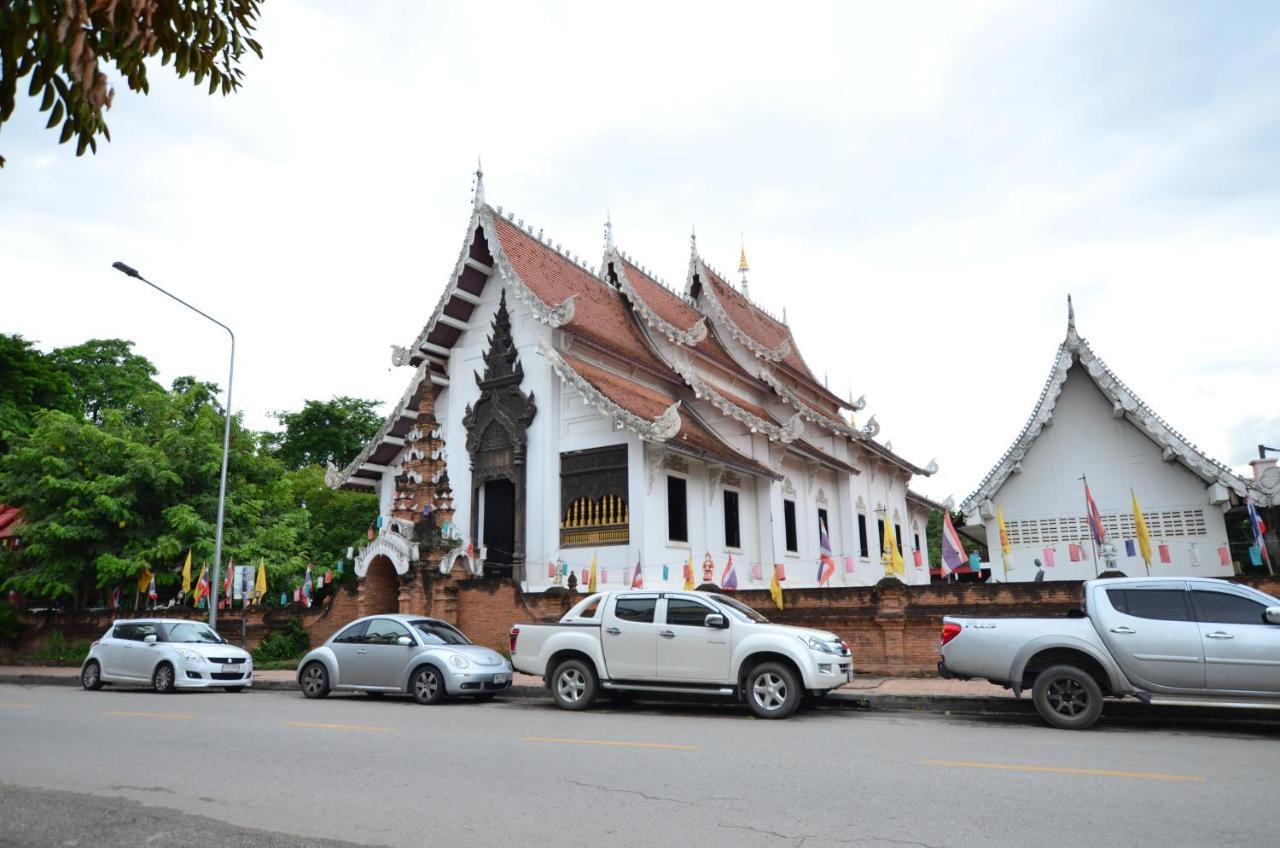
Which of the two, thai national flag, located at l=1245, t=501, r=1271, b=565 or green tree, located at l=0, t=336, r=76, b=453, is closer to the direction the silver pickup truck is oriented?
the thai national flag

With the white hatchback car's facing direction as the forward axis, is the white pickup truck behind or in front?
in front

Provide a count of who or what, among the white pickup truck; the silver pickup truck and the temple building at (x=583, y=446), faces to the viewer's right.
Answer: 2

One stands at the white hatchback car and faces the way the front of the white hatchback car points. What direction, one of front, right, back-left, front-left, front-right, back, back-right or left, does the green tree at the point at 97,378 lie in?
back-left

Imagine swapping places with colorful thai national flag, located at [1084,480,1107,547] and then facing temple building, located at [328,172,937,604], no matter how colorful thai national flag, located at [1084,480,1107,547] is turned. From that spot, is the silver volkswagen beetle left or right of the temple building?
left

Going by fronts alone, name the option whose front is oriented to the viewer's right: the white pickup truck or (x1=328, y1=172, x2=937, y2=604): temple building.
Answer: the white pickup truck

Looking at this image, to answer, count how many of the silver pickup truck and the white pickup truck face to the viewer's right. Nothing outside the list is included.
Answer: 2

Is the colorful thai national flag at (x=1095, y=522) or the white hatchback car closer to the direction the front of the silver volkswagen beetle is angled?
the colorful thai national flag

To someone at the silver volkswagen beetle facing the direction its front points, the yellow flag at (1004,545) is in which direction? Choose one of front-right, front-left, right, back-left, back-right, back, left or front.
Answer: front-left

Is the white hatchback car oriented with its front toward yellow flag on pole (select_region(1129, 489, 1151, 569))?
yes

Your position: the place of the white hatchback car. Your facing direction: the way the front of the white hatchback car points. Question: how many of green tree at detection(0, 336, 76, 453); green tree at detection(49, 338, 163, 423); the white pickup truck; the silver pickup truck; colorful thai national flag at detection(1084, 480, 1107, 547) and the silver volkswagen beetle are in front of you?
4

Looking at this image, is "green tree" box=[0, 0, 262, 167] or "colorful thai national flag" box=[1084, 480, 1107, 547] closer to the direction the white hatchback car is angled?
the colorful thai national flag

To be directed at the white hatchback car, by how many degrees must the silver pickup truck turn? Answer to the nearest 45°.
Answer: approximately 180°

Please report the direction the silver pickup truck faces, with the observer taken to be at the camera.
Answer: facing to the right of the viewer

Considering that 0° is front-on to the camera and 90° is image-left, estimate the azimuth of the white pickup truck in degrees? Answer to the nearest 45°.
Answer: approximately 270°

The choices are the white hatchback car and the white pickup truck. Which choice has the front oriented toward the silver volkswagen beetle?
the white hatchback car
